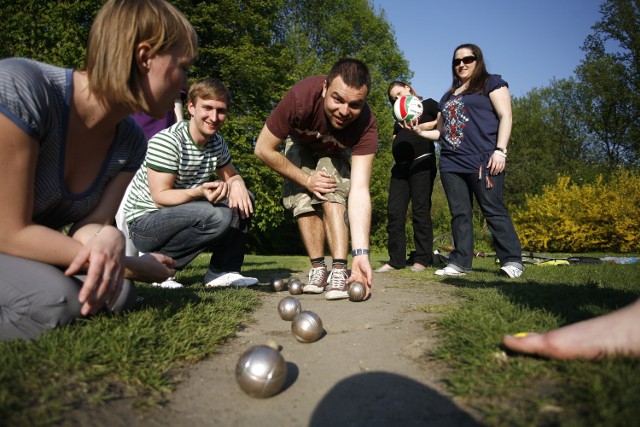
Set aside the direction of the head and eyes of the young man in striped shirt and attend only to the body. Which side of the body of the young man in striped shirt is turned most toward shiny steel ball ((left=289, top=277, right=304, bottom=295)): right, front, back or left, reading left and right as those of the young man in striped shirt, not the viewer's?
front

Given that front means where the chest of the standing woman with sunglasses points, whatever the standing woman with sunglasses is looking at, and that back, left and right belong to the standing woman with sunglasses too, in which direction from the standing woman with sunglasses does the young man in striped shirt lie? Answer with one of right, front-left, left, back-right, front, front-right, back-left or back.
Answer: front

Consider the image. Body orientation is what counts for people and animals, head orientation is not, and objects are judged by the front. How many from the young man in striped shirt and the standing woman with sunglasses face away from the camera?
0

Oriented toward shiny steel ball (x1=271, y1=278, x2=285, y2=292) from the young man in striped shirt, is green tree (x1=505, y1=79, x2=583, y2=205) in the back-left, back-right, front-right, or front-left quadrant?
front-left

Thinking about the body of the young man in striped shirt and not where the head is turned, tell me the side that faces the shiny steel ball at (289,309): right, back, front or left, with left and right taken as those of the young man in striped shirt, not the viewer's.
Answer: front

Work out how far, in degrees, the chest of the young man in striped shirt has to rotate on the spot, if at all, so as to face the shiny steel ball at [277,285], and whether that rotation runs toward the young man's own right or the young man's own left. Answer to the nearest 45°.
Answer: approximately 45° to the young man's own left

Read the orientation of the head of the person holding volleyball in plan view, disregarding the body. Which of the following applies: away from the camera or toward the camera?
toward the camera

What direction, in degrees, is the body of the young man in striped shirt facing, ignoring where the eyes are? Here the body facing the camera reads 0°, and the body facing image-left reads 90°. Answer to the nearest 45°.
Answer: approximately 315°

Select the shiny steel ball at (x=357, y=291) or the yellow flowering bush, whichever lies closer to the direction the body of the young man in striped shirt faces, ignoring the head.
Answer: the shiny steel ball

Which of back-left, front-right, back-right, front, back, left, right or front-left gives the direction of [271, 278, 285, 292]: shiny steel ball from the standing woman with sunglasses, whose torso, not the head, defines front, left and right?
front

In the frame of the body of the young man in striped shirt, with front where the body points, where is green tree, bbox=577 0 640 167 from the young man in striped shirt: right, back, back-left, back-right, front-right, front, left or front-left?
left
